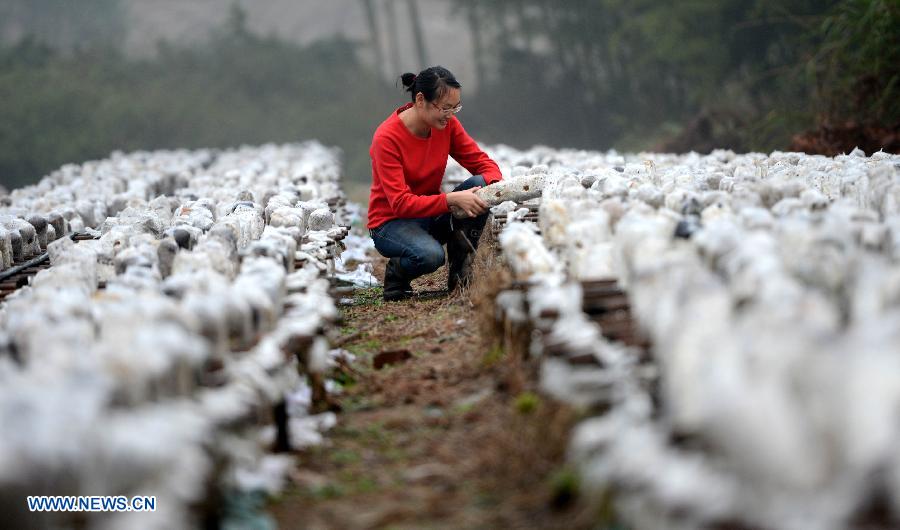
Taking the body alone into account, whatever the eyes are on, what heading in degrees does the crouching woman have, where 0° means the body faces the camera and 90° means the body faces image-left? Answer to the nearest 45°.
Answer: approximately 315°

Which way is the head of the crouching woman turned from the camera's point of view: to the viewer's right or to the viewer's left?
to the viewer's right
